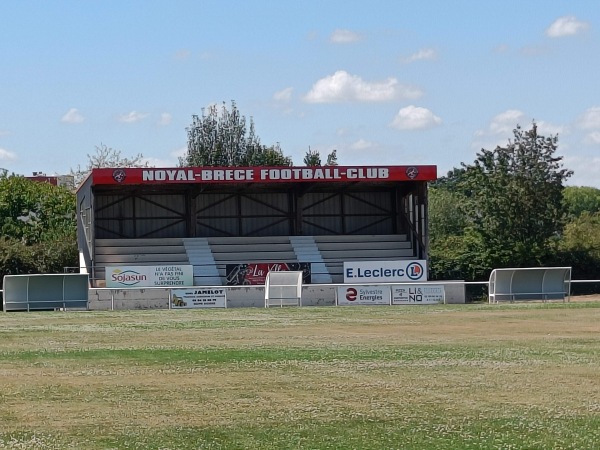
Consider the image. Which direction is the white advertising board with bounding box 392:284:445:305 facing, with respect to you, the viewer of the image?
facing the viewer

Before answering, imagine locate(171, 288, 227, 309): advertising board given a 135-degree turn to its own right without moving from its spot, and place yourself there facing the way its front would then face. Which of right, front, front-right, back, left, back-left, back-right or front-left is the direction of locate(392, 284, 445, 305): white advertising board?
back-right

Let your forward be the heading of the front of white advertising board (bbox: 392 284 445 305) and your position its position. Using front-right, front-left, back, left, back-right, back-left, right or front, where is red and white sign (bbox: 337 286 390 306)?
right

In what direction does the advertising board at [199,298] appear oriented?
toward the camera

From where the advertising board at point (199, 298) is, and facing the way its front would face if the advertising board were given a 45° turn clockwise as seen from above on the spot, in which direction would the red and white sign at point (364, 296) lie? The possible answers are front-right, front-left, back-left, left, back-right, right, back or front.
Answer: back-left

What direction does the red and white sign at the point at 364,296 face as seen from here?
toward the camera

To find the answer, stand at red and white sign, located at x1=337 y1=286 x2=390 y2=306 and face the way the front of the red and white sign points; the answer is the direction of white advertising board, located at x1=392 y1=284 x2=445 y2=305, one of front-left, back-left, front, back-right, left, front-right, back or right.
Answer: left

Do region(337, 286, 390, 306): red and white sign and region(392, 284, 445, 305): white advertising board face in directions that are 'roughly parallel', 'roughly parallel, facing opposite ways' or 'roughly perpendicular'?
roughly parallel
